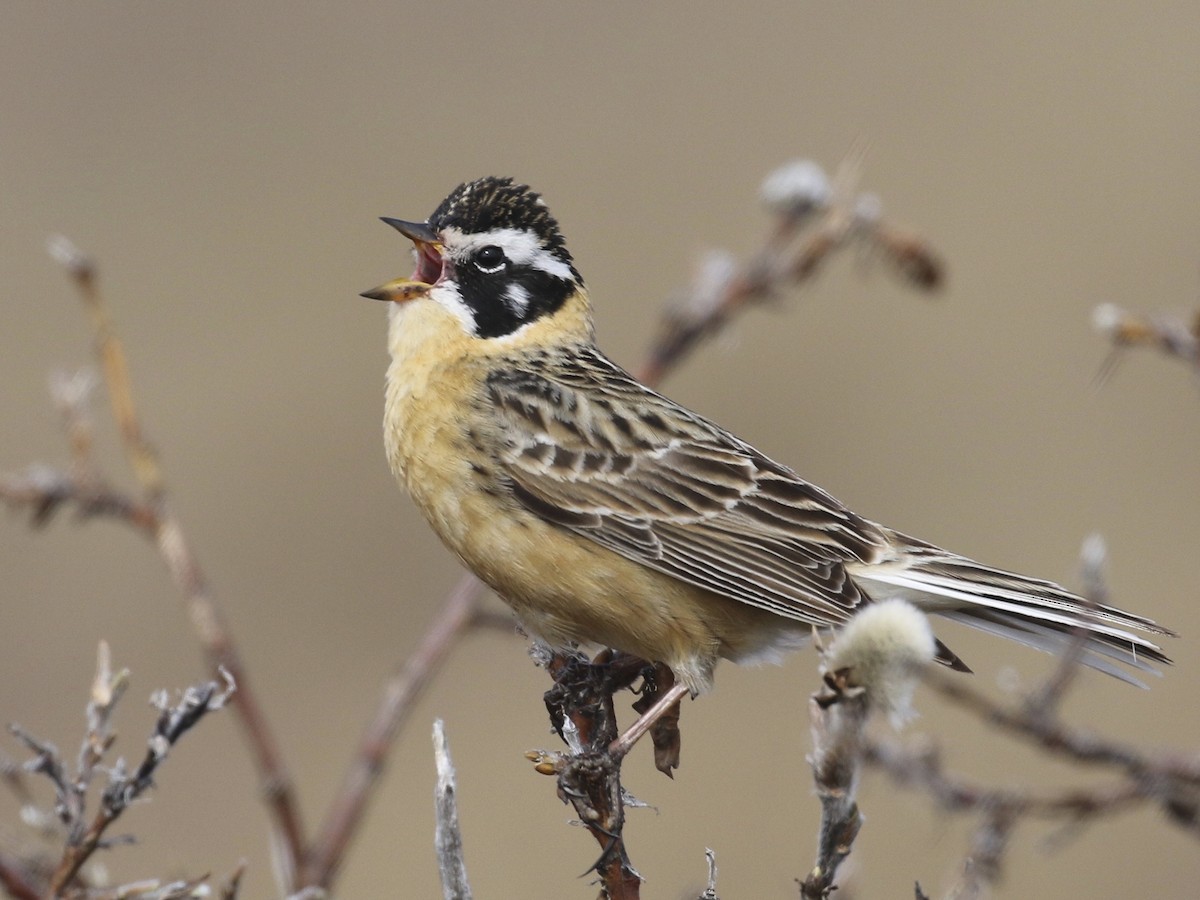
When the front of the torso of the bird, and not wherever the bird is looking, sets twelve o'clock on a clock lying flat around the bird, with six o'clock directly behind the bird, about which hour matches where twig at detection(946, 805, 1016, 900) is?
The twig is roughly at 8 o'clock from the bird.

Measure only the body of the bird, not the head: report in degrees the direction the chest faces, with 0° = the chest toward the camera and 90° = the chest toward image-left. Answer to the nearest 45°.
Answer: approximately 90°

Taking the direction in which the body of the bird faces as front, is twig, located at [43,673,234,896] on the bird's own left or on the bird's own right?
on the bird's own left

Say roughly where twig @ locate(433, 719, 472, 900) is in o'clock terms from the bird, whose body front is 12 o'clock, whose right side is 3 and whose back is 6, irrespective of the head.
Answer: The twig is roughly at 12 o'clock from the bird.

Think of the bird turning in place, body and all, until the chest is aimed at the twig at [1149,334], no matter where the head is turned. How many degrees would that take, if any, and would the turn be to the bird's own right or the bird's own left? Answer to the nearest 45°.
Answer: approximately 135° to the bird's own left
